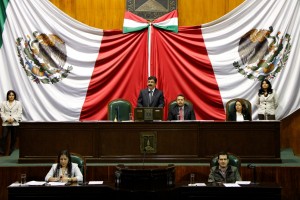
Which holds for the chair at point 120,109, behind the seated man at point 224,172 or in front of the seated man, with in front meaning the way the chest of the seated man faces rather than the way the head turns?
behind

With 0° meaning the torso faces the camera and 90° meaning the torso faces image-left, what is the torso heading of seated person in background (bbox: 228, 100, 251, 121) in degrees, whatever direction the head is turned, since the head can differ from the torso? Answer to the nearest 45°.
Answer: approximately 0°

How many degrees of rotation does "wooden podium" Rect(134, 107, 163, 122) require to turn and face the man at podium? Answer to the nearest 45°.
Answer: approximately 180°

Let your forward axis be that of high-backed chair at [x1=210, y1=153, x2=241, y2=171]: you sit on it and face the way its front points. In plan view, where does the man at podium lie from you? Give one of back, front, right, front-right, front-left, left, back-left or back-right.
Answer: back-right

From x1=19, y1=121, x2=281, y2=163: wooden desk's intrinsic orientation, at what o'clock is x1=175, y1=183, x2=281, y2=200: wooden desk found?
x1=175, y1=183, x2=281, y2=200: wooden desk is roughly at 11 o'clock from x1=19, y1=121, x2=281, y2=163: wooden desk.

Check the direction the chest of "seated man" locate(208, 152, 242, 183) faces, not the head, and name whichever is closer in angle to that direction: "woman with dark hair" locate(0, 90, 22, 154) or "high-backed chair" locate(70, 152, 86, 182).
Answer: the high-backed chair

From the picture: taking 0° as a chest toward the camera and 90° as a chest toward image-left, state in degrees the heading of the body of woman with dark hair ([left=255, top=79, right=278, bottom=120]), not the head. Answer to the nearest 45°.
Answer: approximately 0°

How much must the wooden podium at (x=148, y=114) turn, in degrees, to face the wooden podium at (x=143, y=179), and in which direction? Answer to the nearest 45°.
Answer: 0° — it already faces it

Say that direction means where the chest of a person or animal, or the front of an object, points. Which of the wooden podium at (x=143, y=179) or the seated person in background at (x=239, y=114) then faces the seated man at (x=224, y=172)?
the seated person in background

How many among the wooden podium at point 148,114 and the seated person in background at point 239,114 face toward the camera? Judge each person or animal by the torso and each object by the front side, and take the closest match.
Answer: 2

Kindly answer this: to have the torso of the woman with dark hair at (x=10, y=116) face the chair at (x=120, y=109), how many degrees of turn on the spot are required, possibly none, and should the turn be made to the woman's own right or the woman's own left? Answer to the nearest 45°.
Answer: approximately 45° to the woman's own left
